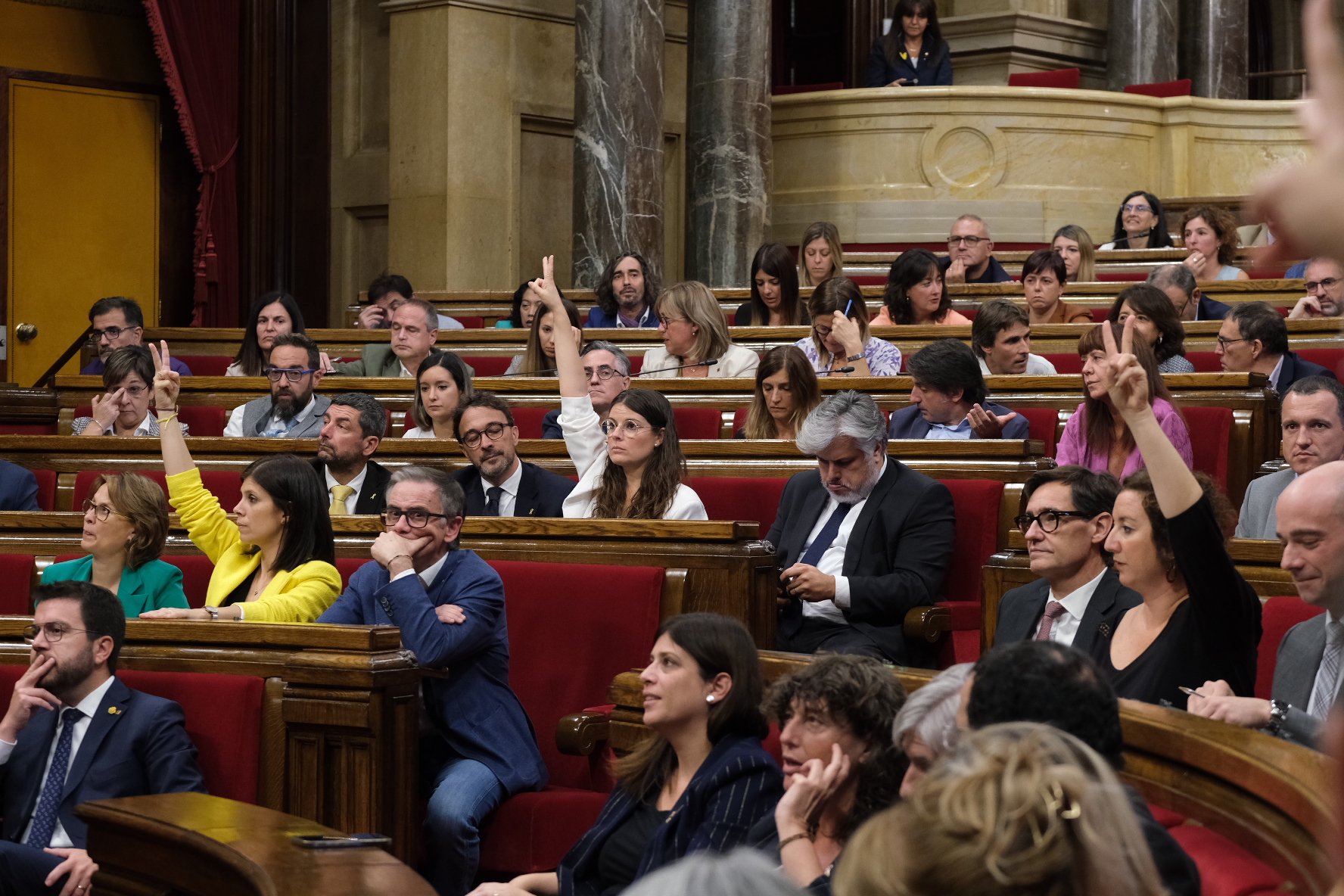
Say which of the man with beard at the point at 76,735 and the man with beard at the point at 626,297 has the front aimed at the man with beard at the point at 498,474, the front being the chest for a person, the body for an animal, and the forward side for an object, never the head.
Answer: the man with beard at the point at 626,297

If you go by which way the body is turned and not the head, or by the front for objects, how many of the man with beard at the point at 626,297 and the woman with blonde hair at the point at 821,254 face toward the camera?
2

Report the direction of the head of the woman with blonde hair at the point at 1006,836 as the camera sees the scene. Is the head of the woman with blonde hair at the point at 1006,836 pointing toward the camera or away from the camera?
away from the camera

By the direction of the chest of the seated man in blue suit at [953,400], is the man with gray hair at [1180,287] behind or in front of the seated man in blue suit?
behind

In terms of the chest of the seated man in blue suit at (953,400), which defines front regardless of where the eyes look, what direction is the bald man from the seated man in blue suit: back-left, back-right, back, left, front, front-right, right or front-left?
front-left

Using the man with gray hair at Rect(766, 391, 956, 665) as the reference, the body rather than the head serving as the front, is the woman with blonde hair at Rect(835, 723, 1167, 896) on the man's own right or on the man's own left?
on the man's own left

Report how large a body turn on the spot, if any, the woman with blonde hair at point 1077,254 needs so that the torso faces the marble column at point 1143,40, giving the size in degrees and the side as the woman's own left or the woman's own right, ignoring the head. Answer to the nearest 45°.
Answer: approximately 135° to the woman's own right

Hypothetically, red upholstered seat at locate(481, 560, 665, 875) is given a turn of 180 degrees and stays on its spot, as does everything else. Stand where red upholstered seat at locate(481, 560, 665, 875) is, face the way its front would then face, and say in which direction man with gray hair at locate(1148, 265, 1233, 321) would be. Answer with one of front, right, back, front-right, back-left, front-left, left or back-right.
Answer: front

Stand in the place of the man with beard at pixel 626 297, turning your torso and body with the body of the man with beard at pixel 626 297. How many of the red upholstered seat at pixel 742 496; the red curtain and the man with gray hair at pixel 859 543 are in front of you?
2

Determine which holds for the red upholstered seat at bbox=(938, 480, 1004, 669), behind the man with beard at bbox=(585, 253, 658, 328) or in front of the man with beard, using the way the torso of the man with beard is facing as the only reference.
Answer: in front

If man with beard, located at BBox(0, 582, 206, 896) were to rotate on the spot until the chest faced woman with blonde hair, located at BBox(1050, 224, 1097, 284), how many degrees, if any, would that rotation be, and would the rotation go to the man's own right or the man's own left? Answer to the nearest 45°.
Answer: approximately 180°
